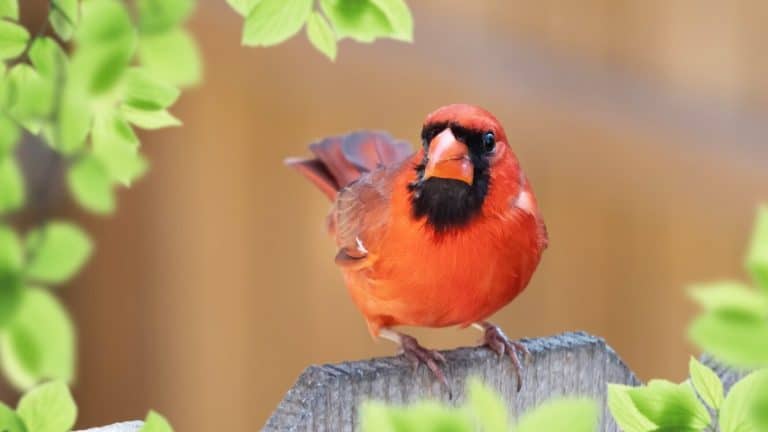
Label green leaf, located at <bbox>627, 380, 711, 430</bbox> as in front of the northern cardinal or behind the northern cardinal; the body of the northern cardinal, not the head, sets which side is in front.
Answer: in front

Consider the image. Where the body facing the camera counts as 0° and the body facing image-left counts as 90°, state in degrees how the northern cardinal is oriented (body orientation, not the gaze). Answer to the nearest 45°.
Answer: approximately 315°

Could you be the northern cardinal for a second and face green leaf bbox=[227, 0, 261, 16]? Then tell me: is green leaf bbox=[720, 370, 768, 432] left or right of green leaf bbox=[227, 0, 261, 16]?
left

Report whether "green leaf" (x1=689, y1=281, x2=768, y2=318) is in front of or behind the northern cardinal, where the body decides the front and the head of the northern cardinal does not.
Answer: in front

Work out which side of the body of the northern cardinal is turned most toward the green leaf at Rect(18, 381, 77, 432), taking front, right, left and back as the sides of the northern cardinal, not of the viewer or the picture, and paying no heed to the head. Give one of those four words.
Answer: right

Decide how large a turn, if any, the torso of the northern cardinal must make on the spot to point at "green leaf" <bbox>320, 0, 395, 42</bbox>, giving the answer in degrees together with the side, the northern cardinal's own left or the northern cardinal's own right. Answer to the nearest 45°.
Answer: approximately 45° to the northern cardinal's own right
